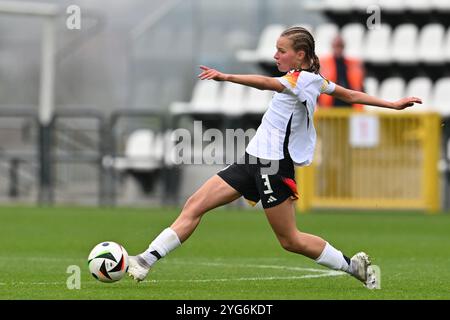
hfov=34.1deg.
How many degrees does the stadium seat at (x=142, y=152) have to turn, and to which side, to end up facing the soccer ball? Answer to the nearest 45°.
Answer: approximately 45° to its left

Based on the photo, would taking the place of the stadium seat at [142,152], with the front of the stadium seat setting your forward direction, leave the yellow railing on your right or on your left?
on your left

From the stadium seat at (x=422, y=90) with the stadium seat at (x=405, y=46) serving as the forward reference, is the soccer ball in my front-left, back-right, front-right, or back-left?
back-left

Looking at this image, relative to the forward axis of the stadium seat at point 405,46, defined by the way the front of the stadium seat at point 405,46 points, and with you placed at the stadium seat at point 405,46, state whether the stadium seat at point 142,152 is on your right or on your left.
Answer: on your right

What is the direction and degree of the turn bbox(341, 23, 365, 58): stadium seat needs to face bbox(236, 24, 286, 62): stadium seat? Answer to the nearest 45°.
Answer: approximately 90° to its right

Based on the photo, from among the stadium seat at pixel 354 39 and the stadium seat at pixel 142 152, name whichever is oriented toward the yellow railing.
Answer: the stadium seat at pixel 354 39

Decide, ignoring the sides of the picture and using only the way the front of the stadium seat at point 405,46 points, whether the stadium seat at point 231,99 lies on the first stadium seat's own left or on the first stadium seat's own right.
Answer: on the first stadium seat's own right

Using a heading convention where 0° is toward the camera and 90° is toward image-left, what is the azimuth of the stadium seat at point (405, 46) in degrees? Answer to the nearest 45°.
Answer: approximately 0°

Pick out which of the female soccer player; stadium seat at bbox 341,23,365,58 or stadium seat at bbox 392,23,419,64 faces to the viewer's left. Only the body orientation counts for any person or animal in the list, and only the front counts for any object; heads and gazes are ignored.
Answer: the female soccer player

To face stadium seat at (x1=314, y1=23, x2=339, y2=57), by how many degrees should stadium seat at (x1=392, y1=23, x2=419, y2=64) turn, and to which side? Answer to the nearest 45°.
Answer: approximately 90° to its right

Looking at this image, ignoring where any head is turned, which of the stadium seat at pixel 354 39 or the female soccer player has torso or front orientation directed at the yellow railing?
the stadium seat
